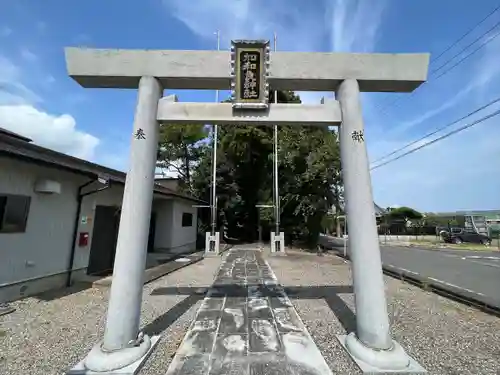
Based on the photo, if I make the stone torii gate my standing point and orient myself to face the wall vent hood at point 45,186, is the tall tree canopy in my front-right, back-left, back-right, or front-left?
front-right

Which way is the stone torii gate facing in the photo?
toward the camera

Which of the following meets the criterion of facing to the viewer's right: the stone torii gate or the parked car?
the parked car

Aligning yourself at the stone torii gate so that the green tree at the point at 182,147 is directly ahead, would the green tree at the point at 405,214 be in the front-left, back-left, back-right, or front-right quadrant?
front-right

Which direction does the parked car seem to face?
to the viewer's right

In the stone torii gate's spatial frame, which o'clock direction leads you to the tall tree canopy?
The tall tree canopy is roughly at 6 o'clock from the stone torii gate.

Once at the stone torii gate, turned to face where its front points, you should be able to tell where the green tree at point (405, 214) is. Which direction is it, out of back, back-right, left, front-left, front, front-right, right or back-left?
back-left

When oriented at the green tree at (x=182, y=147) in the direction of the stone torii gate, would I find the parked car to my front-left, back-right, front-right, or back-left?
front-left
